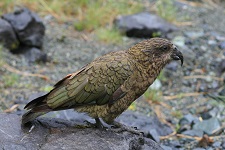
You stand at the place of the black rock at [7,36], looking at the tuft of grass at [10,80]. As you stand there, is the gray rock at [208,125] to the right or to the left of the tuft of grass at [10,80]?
left

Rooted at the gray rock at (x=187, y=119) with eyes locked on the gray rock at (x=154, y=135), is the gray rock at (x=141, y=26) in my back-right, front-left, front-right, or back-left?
back-right

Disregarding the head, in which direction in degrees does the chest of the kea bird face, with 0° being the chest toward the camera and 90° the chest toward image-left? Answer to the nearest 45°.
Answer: approximately 270°

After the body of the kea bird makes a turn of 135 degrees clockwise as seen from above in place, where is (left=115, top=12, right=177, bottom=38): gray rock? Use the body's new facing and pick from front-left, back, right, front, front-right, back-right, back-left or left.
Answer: back-right
